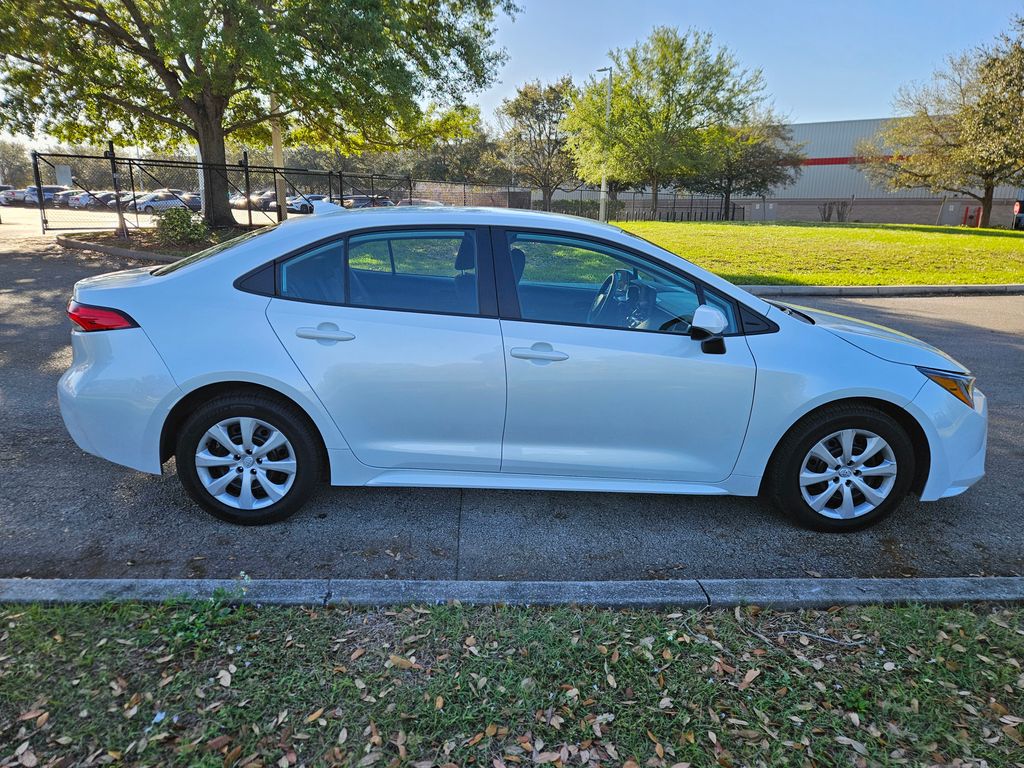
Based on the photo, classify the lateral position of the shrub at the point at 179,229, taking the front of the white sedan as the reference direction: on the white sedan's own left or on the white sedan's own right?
on the white sedan's own left

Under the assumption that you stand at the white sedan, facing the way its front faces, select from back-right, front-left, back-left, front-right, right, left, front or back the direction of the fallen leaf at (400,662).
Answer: right

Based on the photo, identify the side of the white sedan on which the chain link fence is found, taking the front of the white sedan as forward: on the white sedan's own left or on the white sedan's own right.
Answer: on the white sedan's own left

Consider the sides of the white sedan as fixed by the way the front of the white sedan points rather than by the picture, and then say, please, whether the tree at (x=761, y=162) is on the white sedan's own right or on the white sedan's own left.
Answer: on the white sedan's own left

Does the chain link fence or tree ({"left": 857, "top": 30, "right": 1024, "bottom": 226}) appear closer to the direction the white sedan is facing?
the tree

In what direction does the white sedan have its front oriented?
to the viewer's right

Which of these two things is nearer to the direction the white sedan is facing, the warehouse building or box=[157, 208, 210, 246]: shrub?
the warehouse building

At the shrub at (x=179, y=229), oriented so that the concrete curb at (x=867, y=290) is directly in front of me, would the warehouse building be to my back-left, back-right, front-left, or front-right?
front-left

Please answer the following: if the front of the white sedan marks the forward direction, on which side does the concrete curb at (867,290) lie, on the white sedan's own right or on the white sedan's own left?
on the white sedan's own left

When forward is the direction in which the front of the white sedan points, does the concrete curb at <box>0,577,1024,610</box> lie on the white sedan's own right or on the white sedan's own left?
on the white sedan's own right

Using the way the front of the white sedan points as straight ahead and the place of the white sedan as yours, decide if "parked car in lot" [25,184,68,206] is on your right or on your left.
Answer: on your left
